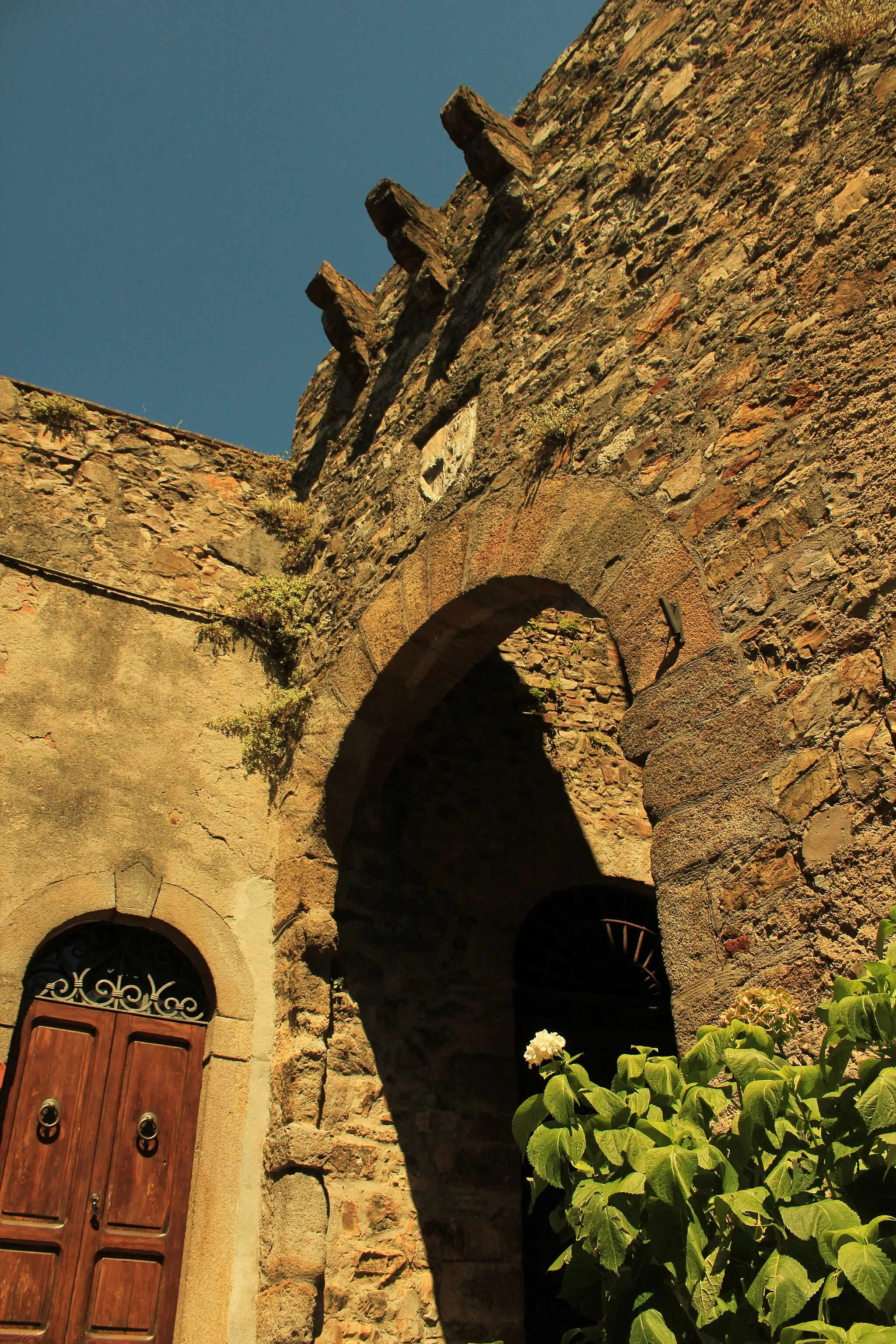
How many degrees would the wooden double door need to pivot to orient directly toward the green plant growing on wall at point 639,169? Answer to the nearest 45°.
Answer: approximately 45° to its left

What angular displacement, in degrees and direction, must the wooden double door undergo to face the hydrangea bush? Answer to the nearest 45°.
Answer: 0° — it already faces it

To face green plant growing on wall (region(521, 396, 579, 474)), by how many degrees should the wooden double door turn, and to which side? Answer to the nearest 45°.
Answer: approximately 45° to its left

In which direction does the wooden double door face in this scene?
toward the camera

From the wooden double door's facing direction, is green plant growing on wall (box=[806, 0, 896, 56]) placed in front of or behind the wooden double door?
in front
